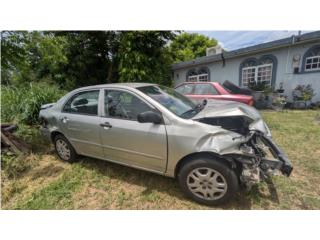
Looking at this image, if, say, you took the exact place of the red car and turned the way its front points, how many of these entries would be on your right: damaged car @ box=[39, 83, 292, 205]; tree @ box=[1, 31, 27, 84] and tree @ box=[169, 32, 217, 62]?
1

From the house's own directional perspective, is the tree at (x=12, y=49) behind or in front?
in front

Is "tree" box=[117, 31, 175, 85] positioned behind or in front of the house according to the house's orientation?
in front

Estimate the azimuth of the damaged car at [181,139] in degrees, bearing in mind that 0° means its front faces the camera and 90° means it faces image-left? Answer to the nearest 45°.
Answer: approximately 315°

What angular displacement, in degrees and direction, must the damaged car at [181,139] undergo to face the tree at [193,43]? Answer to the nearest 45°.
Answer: approximately 135° to its left

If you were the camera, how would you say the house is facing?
facing the viewer and to the left of the viewer
